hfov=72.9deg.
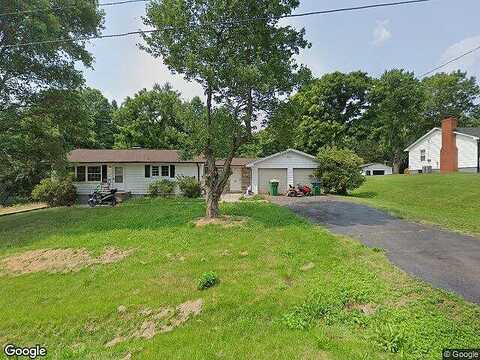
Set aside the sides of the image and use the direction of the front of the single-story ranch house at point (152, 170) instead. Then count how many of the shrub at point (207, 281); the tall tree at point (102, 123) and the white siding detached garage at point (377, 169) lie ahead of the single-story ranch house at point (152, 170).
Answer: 1

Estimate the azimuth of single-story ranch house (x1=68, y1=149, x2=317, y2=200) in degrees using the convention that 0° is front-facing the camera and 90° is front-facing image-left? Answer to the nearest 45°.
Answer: approximately 0°

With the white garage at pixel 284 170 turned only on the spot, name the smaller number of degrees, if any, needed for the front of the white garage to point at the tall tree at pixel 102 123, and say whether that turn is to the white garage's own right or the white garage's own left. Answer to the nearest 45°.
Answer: approximately 135° to the white garage's own right

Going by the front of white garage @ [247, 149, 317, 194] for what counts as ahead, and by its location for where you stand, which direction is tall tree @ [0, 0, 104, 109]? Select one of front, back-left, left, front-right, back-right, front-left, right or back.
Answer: front-right

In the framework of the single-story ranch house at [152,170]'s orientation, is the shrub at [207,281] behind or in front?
in front

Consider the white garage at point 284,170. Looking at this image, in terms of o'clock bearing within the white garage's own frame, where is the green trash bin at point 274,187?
The green trash bin is roughly at 1 o'clock from the white garage.

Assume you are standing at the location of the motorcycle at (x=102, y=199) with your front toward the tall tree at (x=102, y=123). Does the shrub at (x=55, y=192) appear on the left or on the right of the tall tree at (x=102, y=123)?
left

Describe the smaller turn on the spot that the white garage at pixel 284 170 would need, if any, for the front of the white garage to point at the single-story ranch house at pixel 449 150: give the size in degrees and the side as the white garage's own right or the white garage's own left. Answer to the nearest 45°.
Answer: approximately 135° to the white garage's own left

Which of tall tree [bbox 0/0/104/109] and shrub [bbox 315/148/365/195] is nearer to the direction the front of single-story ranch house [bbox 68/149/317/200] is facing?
the tall tree

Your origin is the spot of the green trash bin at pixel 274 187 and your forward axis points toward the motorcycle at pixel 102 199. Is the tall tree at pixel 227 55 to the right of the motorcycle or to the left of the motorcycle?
left

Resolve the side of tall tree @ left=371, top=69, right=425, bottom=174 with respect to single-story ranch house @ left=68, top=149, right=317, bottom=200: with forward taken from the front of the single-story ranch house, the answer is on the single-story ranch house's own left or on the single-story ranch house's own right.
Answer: on the single-story ranch house's own left

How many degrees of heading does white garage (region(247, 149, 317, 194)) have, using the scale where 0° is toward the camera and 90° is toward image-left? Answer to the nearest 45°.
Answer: approximately 0°

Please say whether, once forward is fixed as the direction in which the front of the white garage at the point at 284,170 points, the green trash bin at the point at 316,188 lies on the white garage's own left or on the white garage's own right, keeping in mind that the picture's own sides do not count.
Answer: on the white garage's own left

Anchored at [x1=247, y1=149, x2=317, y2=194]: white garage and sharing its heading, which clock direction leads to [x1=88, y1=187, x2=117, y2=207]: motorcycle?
The motorcycle is roughly at 2 o'clock from the white garage.

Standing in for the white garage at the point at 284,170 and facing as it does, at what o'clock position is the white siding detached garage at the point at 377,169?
The white siding detached garage is roughly at 7 o'clock from the white garage.
